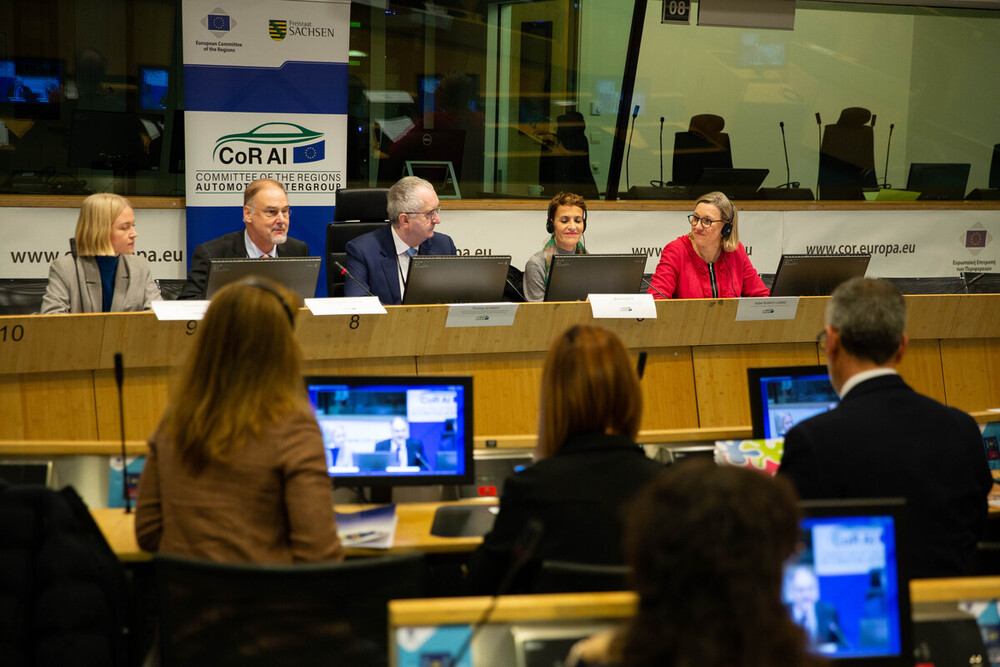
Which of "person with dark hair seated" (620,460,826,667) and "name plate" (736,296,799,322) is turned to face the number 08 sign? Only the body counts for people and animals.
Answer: the person with dark hair seated

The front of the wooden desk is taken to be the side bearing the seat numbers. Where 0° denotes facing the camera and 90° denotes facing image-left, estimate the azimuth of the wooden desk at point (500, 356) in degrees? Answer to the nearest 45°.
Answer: approximately 0°

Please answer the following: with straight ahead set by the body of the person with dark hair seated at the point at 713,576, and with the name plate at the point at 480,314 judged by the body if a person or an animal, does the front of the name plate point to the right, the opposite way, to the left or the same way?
the opposite way

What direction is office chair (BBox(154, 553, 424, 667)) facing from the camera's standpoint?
away from the camera

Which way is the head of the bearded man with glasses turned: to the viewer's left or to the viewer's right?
to the viewer's right

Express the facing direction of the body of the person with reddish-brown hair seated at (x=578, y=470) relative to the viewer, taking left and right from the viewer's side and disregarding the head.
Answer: facing away from the viewer

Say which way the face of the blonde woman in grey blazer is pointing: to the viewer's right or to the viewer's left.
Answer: to the viewer's right
